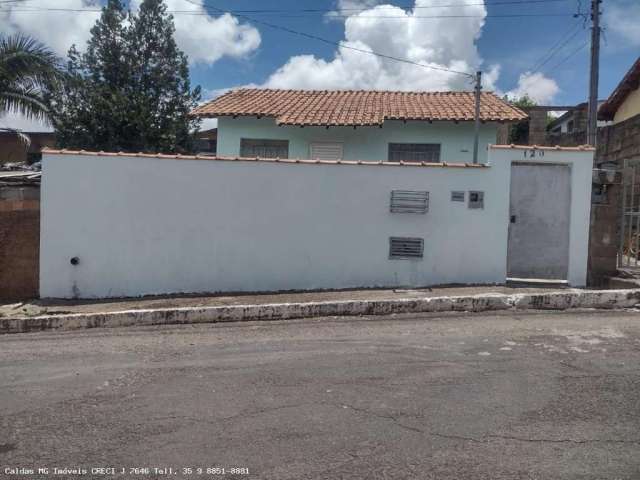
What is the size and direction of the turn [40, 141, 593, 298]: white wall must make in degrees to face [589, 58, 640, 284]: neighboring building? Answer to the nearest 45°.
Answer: approximately 90° to its left

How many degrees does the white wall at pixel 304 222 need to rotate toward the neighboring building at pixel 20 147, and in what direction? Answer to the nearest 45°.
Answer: approximately 135° to its right

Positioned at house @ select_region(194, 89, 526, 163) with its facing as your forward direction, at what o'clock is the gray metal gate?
The gray metal gate is roughly at 11 o'clock from the house.

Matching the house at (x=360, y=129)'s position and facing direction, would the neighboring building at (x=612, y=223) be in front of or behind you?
in front

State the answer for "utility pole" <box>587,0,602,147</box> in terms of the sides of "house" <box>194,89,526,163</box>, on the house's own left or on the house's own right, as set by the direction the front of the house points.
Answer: on the house's own left

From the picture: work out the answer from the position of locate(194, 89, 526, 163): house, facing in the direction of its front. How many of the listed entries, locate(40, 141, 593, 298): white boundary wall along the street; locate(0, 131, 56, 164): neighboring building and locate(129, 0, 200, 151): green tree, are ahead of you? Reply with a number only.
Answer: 1

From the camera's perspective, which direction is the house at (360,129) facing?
toward the camera

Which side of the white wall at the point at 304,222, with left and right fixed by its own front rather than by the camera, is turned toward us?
front

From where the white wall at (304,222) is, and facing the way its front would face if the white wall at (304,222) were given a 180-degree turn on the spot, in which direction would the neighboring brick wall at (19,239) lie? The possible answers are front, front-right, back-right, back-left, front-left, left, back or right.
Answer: left

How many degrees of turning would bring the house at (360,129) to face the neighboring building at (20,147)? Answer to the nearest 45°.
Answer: approximately 135° to its right
